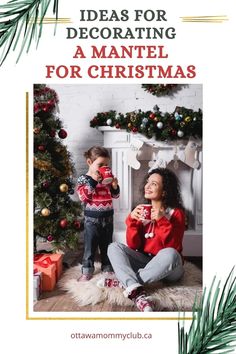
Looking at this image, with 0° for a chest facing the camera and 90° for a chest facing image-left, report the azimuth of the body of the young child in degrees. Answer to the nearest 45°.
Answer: approximately 315°

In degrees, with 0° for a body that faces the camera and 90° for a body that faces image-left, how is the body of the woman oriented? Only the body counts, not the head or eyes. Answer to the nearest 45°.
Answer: approximately 45°

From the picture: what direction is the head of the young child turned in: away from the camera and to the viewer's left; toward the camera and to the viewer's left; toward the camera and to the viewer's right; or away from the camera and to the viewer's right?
toward the camera and to the viewer's right
